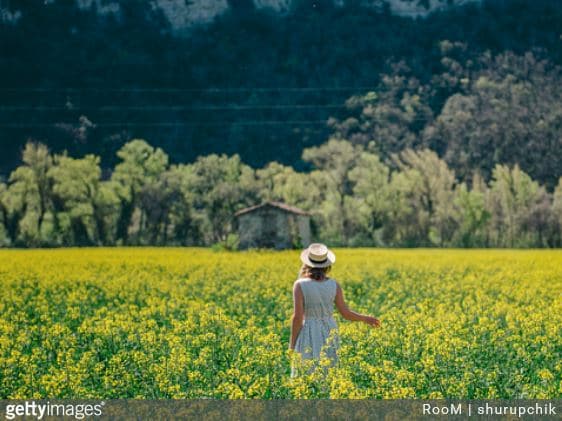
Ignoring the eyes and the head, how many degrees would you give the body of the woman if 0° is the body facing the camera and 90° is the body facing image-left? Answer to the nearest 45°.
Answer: approximately 180°

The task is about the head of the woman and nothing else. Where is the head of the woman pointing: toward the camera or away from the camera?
away from the camera
